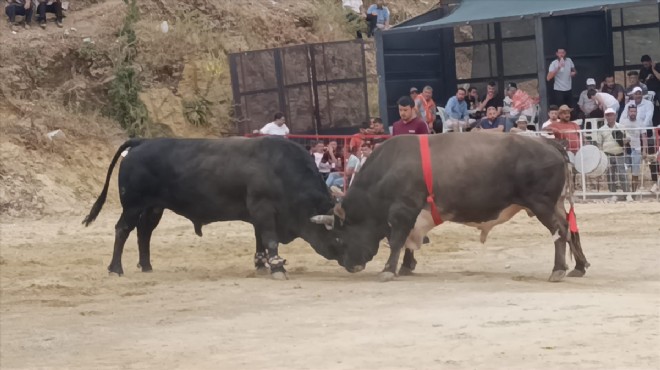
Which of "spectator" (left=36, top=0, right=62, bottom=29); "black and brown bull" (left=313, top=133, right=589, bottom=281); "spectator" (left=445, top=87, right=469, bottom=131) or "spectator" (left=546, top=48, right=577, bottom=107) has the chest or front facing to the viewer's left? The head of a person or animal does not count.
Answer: the black and brown bull

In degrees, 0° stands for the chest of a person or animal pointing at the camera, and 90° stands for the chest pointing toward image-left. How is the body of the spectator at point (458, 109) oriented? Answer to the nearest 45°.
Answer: approximately 0°

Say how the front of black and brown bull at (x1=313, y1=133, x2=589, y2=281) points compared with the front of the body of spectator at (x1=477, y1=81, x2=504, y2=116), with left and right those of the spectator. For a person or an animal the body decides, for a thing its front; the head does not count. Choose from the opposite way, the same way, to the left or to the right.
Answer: to the right

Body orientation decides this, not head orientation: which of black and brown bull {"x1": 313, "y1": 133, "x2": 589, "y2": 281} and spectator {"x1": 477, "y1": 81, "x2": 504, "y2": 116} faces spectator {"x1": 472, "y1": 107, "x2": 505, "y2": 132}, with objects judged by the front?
spectator {"x1": 477, "y1": 81, "x2": 504, "y2": 116}

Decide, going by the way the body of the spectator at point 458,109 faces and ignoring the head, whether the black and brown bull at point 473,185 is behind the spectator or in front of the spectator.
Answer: in front

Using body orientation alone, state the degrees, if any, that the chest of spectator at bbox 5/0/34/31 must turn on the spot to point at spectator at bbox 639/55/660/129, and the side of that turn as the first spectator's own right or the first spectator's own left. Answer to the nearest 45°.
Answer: approximately 45° to the first spectator's own left

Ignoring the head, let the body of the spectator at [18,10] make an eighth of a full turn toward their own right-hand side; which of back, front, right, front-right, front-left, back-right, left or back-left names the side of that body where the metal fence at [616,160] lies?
left

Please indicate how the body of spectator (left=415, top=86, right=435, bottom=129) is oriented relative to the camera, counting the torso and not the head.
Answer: toward the camera

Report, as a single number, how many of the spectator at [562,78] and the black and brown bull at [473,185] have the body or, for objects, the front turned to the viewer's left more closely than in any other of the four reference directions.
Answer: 1

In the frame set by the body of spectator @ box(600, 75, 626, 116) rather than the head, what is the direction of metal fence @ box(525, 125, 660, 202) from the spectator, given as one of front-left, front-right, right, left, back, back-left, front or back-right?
front-left

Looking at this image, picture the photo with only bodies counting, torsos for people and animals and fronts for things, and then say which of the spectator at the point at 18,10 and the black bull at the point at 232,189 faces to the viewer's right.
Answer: the black bull

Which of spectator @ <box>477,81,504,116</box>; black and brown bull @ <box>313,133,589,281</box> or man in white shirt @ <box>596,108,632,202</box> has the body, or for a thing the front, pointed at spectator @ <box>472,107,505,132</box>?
spectator @ <box>477,81,504,116</box>

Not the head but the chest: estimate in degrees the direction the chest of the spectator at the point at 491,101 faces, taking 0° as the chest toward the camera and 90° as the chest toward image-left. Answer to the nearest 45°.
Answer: approximately 0°

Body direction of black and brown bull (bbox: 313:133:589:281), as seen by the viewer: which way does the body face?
to the viewer's left

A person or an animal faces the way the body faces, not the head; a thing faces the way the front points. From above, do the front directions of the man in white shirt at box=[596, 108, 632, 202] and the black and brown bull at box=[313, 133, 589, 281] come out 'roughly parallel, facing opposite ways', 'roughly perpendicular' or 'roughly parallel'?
roughly perpendicular

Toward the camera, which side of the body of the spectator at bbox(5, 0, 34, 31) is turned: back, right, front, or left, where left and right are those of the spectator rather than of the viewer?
front

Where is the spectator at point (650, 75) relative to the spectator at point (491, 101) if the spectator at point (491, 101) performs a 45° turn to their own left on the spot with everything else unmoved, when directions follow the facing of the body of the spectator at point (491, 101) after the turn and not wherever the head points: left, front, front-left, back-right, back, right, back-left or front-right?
front-left

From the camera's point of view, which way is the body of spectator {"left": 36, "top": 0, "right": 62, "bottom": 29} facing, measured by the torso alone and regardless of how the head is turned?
toward the camera

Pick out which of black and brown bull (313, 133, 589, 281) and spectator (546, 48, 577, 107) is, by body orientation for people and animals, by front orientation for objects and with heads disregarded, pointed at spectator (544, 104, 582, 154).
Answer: spectator (546, 48, 577, 107)
